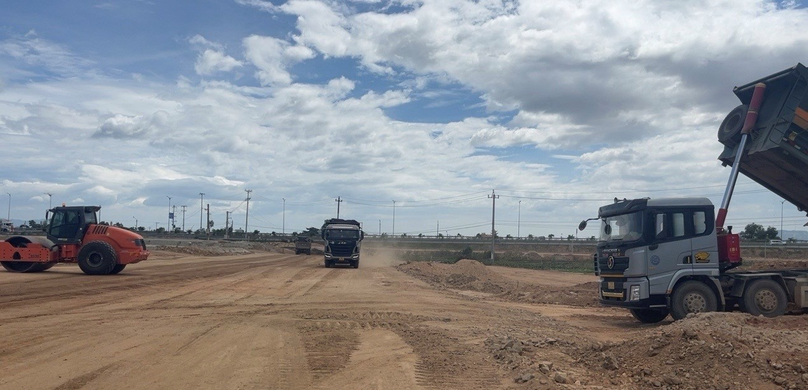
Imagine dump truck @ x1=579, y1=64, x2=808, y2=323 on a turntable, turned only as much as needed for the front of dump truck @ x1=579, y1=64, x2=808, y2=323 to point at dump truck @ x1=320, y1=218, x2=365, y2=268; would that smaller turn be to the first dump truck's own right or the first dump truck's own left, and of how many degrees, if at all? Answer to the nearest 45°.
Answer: approximately 90° to the first dump truck's own right

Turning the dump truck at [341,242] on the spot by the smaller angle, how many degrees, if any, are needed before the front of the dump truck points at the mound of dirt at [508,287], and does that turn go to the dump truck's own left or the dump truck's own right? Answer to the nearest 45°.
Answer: approximately 45° to the dump truck's own left

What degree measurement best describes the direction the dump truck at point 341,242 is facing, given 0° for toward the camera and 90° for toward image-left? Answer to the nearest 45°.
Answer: approximately 0°

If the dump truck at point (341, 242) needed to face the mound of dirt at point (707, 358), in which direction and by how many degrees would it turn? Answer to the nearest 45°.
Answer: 0° — it already faces it

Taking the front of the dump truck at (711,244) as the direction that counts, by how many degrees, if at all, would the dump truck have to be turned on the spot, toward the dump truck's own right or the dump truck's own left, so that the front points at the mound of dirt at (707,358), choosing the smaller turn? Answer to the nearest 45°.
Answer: approximately 45° to the dump truck's own left

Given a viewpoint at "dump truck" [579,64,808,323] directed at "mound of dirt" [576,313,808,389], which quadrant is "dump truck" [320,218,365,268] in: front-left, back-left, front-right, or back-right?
back-right

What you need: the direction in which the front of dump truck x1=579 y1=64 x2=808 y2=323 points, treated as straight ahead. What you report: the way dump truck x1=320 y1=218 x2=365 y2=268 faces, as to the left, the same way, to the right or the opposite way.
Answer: to the left

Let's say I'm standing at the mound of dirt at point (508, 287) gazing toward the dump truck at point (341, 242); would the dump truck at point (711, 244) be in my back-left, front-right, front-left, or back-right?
back-right

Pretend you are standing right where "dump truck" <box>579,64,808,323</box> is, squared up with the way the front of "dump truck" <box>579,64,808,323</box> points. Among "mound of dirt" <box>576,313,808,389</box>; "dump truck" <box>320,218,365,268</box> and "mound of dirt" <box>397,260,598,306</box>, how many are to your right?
2

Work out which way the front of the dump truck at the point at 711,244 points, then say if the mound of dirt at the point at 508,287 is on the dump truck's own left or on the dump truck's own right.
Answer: on the dump truck's own right
